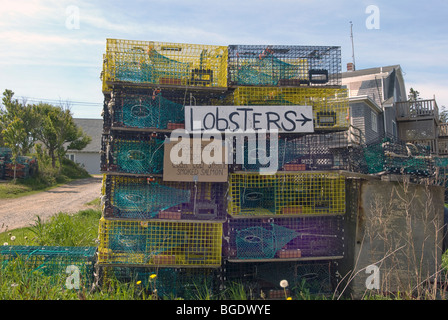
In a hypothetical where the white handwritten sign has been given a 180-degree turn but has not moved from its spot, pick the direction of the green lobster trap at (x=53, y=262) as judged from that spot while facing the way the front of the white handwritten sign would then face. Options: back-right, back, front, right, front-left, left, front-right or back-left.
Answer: left

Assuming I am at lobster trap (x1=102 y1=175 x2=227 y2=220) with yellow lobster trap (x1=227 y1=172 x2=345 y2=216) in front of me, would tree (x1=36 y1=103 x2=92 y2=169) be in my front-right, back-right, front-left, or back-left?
back-left

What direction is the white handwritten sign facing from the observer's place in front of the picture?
facing the viewer

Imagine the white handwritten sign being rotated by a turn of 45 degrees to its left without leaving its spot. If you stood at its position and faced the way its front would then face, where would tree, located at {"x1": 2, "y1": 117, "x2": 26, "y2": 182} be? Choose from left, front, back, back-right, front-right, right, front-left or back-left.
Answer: back

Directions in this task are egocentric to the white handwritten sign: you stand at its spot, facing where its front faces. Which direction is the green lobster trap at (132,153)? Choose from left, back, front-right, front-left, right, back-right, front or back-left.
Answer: right

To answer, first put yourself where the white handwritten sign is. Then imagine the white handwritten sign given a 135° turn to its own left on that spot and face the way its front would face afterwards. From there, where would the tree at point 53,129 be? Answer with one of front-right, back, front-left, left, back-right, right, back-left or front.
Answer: left

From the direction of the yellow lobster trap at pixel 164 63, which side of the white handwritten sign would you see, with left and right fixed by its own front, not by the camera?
right

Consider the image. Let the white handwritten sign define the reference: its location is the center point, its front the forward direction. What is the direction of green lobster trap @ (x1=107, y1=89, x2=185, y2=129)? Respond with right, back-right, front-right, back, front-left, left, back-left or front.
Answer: right
